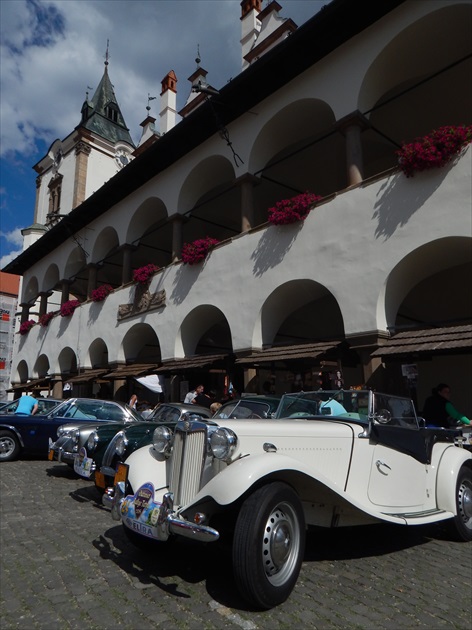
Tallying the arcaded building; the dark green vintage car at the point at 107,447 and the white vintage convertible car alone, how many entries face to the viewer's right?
0

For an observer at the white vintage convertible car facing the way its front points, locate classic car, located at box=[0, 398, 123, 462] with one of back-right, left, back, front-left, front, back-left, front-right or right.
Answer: right

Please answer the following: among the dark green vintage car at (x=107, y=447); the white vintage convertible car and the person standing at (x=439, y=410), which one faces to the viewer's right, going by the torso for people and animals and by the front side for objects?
the person standing

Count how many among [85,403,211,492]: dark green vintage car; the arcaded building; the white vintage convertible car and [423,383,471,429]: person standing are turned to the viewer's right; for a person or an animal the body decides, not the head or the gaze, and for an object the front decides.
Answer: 1

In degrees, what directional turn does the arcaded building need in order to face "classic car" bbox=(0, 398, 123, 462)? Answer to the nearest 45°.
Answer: approximately 45° to its right

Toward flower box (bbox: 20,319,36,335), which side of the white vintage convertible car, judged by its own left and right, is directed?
right

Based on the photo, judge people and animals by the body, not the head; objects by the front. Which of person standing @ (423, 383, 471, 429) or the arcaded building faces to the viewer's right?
the person standing

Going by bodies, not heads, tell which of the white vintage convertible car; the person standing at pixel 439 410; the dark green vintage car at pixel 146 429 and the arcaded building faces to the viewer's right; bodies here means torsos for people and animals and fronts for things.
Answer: the person standing

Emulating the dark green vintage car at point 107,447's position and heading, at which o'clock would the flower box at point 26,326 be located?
The flower box is roughly at 4 o'clock from the dark green vintage car.

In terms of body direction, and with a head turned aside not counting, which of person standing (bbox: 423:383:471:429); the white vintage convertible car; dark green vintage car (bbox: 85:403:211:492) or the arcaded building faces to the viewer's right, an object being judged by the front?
the person standing

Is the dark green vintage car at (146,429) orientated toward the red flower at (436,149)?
no

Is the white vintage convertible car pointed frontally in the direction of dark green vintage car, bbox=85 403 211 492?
no

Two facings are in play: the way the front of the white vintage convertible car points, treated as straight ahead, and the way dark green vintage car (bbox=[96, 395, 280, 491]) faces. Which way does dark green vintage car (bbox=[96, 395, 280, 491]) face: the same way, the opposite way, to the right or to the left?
the same way

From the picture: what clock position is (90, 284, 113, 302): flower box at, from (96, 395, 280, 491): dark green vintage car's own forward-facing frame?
The flower box is roughly at 4 o'clock from the dark green vintage car.

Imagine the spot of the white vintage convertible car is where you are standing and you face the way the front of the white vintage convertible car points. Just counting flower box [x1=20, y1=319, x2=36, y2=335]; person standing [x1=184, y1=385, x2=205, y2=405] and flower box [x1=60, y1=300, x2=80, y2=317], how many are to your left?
0

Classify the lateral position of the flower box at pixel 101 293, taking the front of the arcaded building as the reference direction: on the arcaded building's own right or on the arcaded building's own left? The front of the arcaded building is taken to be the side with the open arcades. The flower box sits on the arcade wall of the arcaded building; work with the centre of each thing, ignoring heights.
on the arcaded building's own right

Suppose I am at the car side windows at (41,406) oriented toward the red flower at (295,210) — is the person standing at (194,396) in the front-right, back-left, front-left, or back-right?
front-left

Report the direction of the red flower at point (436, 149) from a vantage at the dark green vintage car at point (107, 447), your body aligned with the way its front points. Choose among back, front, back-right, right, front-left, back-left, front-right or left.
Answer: back-left

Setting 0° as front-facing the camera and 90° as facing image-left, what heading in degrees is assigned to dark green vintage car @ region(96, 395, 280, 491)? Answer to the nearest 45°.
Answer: approximately 45°
